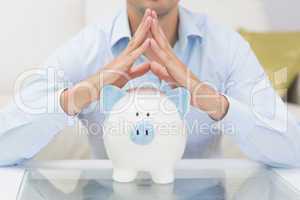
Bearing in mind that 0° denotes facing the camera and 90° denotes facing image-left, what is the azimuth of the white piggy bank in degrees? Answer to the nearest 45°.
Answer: approximately 0°

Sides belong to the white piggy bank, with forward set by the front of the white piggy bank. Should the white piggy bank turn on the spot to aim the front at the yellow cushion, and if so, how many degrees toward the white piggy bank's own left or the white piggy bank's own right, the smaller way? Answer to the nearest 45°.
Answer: approximately 135° to the white piggy bank's own left
